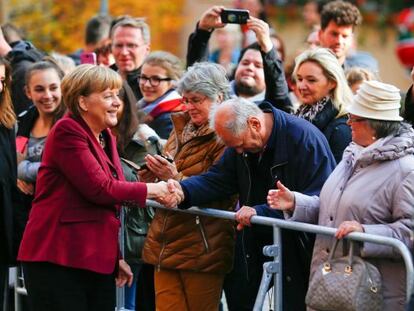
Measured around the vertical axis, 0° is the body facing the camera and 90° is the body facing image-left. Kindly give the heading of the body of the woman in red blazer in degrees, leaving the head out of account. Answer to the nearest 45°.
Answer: approximately 270°

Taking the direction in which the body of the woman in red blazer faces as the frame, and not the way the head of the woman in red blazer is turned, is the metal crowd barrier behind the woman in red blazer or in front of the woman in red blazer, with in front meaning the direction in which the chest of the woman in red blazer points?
in front

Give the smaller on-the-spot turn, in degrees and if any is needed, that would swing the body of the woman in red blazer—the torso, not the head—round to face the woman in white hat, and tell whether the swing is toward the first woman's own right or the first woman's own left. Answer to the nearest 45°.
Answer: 0° — they already face them
